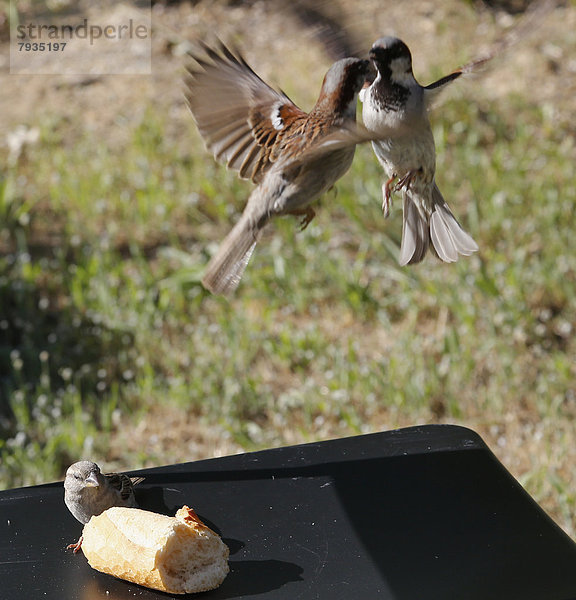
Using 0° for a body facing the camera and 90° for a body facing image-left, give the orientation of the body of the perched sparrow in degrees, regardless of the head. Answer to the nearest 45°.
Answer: approximately 45°

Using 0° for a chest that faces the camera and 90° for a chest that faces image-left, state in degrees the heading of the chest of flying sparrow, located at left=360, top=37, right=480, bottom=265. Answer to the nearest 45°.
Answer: approximately 45°
